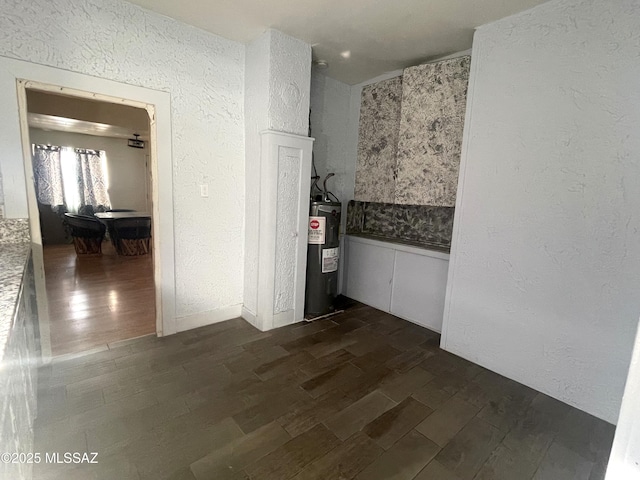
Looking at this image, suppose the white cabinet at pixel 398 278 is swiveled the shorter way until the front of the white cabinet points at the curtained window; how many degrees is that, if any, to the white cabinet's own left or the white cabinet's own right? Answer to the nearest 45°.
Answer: approximately 45° to the white cabinet's own right

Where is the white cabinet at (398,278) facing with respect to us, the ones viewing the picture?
facing the viewer and to the left of the viewer
